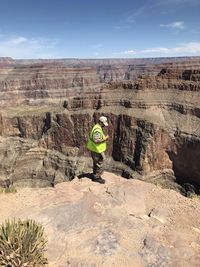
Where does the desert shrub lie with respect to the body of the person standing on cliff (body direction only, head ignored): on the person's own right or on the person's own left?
on the person's own right
